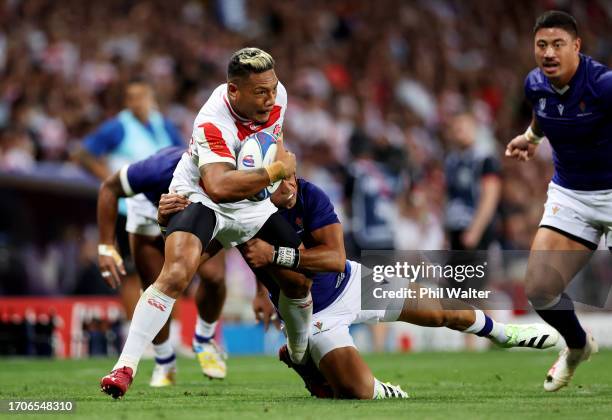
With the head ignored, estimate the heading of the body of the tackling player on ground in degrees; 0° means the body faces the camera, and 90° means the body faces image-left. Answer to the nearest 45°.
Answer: approximately 90°

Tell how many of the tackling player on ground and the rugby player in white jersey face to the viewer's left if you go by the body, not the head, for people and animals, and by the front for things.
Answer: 1

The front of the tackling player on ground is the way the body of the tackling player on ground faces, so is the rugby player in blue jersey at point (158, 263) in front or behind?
in front

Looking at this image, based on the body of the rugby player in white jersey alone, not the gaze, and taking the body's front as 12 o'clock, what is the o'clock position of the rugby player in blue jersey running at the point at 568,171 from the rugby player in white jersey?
The rugby player in blue jersey running is roughly at 10 o'clock from the rugby player in white jersey.

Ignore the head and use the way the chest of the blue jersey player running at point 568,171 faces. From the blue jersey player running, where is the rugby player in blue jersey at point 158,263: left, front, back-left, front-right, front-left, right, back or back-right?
front-right

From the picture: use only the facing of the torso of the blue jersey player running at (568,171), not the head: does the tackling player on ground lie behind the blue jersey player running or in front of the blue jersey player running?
in front

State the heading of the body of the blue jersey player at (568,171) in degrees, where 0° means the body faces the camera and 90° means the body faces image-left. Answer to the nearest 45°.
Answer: approximately 45°

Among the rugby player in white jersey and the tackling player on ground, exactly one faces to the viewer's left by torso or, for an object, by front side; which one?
the tackling player on ground

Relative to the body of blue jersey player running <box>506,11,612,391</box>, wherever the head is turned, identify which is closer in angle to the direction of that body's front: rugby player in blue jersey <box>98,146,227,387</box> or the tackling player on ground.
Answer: the tackling player on ground

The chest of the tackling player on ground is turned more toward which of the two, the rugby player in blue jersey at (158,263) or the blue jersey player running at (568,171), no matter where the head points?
the rugby player in blue jersey

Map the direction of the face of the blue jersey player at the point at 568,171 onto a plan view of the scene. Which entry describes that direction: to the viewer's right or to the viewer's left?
to the viewer's left
